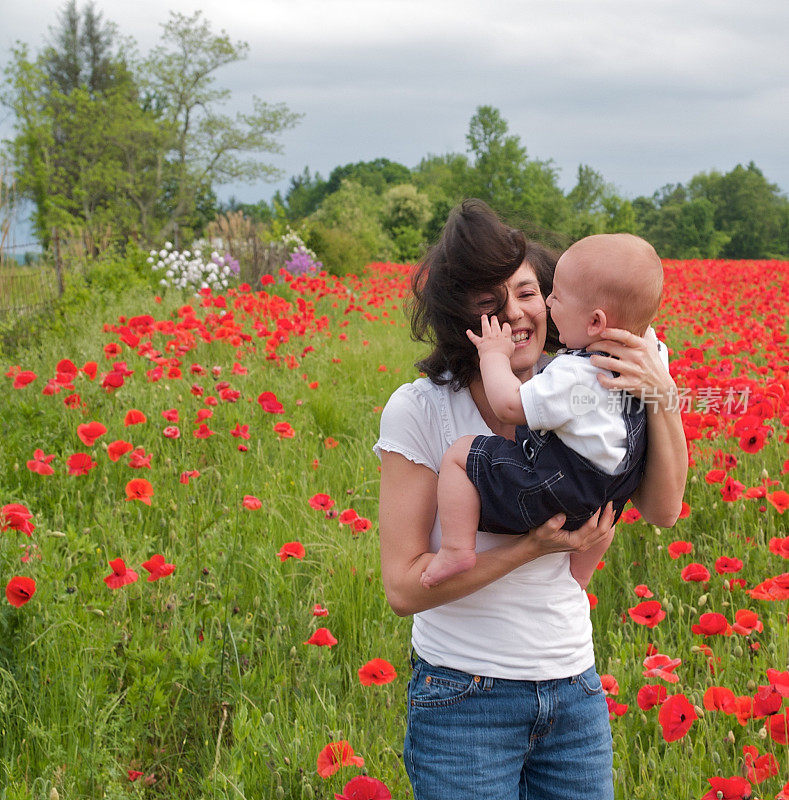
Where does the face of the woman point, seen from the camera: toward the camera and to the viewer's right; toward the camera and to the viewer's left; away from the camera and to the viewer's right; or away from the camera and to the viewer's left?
toward the camera and to the viewer's right

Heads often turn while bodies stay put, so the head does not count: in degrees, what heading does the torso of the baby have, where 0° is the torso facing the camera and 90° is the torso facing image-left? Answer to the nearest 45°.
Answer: approximately 90°

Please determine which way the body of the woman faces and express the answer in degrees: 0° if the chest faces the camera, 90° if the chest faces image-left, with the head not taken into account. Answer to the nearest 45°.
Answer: approximately 315°

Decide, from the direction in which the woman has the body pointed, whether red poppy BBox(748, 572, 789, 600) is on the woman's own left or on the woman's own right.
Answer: on the woman's own left

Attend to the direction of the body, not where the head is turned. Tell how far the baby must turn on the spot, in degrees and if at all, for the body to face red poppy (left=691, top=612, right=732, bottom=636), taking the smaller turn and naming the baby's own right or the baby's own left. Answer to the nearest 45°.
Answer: approximately 135° to the baby's own right
